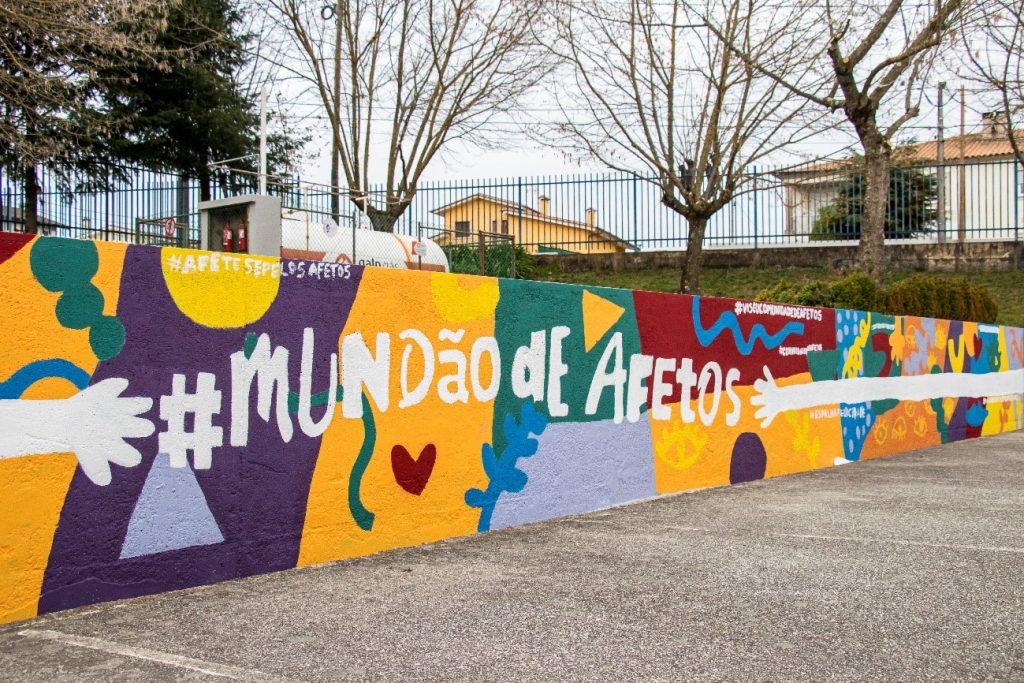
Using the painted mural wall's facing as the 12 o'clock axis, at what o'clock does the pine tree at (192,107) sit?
The pine tree is roughly at 7 o'clock from the painted mural wall.

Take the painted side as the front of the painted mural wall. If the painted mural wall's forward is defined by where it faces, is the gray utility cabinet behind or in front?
behind

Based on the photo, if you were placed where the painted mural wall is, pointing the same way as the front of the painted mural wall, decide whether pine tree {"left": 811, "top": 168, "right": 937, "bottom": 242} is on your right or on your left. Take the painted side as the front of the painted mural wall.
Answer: on your left

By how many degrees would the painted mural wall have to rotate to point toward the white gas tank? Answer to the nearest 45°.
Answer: approximately 135° to its left

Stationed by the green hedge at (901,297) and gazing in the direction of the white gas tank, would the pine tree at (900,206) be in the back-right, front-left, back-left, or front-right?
back-right

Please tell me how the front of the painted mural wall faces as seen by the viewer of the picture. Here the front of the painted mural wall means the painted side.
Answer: facing the viewer and to the right of the viewer

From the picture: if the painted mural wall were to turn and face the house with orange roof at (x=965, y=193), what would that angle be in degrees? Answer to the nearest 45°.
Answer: approximately 90° to its left

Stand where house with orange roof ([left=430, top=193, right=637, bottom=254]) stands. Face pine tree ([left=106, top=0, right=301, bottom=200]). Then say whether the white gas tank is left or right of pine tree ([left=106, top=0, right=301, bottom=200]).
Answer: left

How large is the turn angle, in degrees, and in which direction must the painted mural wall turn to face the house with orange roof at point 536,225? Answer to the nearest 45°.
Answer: approximately 135° to its left
